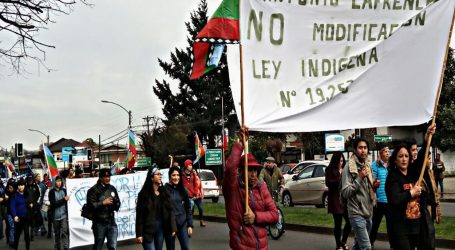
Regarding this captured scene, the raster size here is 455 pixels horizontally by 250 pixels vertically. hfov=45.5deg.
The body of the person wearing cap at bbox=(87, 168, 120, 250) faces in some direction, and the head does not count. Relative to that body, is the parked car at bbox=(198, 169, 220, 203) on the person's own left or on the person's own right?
on the person's own left

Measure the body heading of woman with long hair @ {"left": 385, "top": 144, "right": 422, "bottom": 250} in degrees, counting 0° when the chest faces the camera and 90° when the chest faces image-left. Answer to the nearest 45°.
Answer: approximately 315°

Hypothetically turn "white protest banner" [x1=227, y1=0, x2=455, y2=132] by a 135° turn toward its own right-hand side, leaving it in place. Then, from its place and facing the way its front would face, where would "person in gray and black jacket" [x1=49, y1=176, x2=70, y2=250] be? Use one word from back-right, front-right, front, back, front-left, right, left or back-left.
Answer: front

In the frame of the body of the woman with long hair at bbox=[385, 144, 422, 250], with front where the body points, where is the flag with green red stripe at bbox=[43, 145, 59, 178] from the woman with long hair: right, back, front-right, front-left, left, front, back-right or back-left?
back

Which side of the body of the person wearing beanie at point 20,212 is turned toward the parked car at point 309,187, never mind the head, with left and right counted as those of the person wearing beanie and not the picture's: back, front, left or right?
left

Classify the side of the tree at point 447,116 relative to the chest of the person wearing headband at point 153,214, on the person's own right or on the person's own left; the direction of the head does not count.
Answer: on the person's own left
